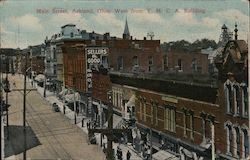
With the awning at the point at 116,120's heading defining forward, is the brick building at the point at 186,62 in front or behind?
behind

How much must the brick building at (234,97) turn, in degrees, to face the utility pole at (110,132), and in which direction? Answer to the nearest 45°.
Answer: approximately 45° to its right

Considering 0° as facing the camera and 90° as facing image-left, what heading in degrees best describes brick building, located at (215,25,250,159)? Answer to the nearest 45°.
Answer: approximately 45°
